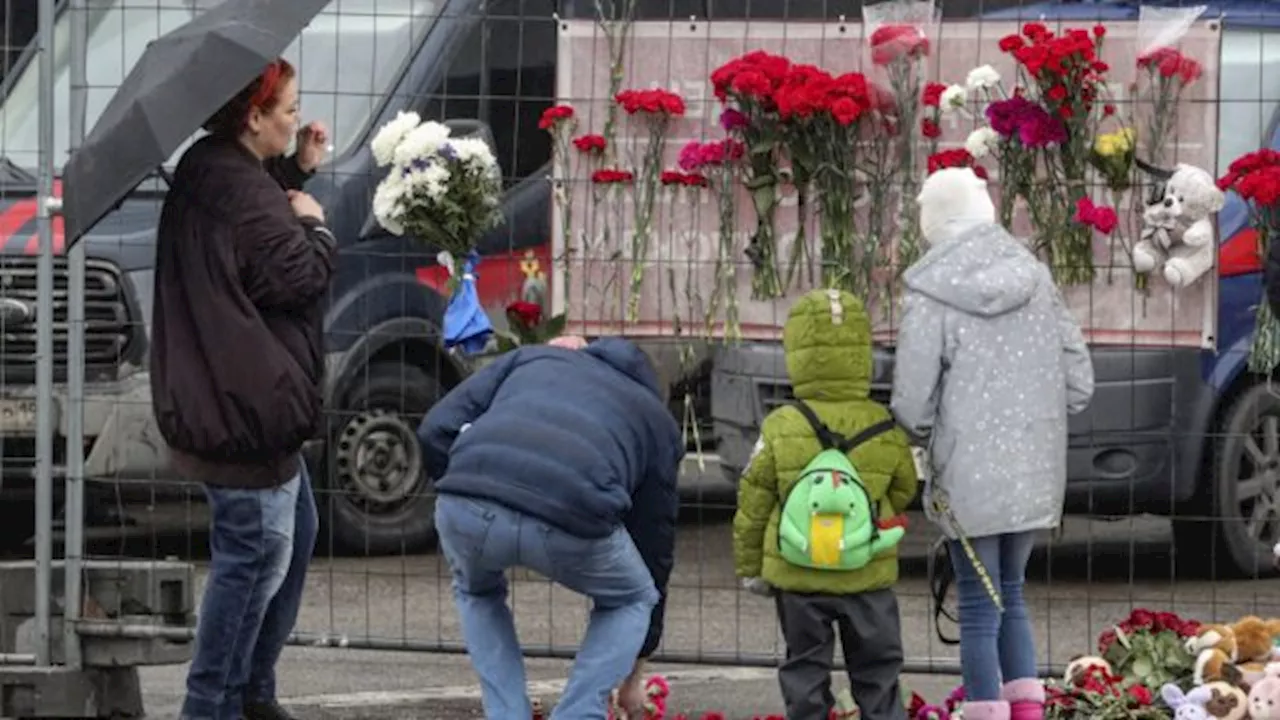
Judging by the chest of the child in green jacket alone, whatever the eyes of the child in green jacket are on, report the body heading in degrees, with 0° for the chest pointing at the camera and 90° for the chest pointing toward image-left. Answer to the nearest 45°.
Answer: approximately 180°

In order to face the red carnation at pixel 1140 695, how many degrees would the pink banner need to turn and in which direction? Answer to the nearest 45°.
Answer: approximately 45° to its left

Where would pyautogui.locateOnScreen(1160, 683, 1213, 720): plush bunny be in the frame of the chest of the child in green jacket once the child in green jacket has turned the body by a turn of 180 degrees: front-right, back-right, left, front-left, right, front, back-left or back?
left

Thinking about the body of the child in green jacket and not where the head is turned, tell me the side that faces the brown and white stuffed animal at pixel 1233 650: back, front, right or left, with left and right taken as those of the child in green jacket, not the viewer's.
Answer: right

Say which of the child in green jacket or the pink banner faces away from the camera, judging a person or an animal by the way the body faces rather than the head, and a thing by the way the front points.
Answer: the child in green jacket

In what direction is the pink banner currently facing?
toward the camera

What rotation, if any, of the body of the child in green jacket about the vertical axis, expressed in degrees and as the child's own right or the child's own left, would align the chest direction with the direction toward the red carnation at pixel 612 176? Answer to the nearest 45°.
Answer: approximately 45° to the child's own left

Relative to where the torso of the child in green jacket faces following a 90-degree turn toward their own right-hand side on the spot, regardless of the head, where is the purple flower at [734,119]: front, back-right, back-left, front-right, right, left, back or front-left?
left

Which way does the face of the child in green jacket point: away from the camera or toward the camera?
away from the camera

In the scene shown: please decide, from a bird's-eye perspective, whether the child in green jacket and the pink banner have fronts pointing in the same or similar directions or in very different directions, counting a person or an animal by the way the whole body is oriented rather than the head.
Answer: very different directions

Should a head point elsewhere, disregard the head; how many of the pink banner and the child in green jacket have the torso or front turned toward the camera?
1

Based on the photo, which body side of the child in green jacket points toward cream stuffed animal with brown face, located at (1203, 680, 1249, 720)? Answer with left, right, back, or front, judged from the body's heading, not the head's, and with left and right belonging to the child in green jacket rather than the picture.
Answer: right

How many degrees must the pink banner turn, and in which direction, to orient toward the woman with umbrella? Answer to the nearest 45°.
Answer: approximately 45° to its right
